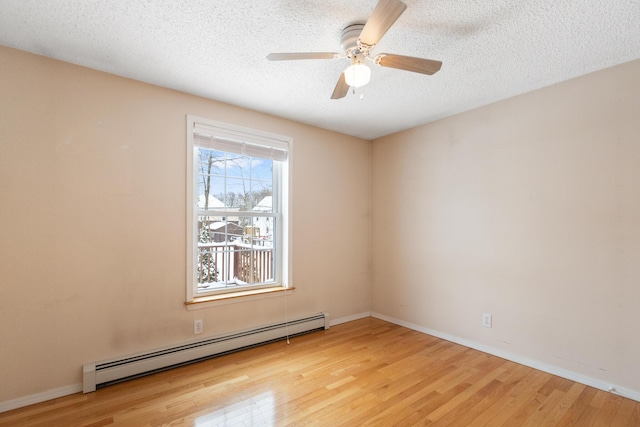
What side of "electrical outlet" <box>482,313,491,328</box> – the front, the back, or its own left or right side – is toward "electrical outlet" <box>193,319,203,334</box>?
front

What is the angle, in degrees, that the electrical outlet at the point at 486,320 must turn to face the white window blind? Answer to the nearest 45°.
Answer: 0° — it already faces it

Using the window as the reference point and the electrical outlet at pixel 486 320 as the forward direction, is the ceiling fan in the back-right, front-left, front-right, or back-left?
front-right

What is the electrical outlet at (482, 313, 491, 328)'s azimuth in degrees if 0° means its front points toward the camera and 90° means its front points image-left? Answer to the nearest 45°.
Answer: approximately 45°

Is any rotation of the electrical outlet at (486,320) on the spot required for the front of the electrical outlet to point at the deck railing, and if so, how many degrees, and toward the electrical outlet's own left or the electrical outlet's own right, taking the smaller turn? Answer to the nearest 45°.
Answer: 0° — it already faces it

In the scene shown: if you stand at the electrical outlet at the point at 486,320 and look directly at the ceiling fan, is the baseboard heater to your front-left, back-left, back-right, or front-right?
front-right

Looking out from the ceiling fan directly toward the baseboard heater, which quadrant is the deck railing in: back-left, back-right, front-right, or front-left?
front-right

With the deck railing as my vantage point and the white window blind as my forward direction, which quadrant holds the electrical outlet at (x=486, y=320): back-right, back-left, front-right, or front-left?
front-left
